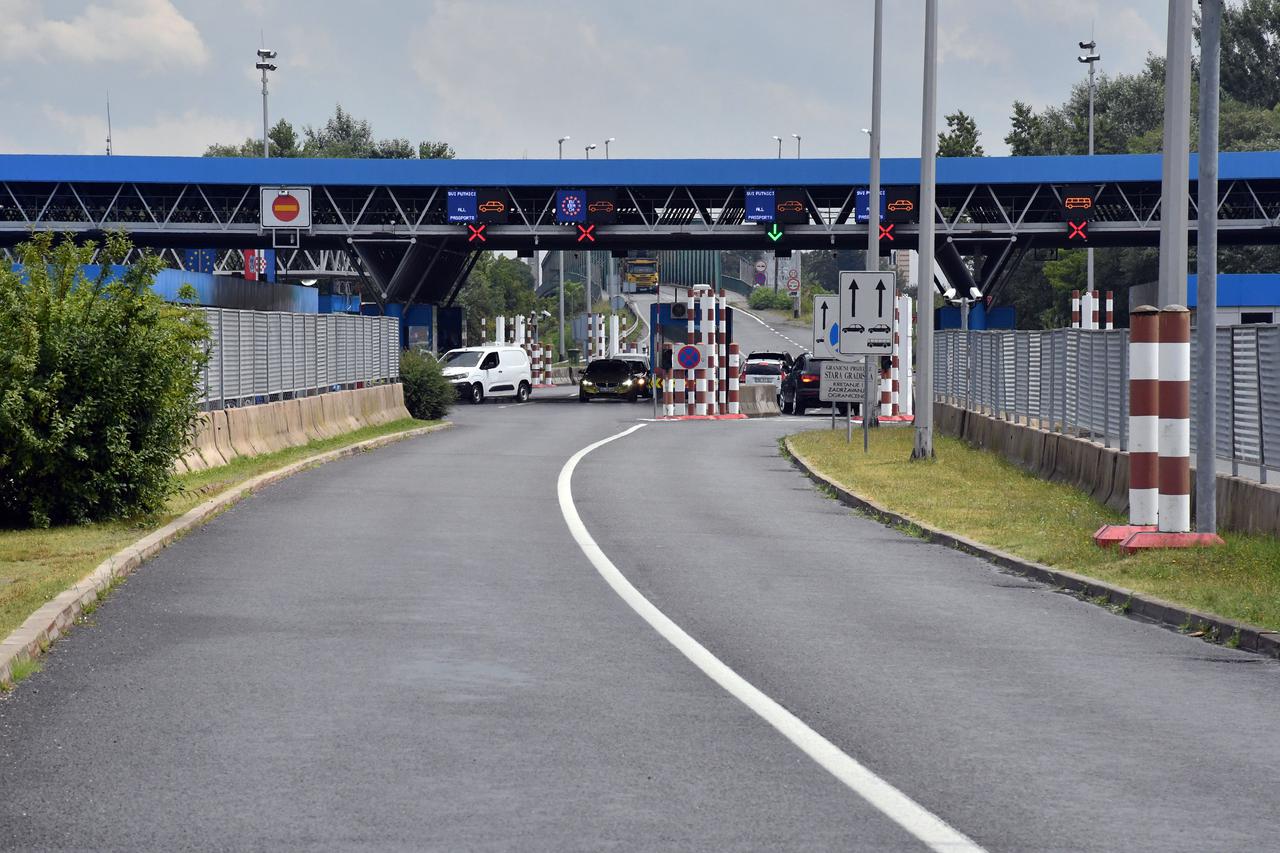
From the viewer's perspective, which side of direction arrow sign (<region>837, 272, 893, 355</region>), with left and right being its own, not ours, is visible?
front

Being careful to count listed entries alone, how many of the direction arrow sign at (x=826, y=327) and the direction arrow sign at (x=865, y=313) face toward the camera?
2

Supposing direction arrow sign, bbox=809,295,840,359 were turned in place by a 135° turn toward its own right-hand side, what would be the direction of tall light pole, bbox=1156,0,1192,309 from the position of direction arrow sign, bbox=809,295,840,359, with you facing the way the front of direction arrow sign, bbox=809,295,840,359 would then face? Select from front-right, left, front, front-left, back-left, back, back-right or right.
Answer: back-left

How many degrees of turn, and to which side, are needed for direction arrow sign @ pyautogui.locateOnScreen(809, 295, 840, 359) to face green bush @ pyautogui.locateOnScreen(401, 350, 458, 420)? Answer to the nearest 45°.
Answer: approximately 135° to its right

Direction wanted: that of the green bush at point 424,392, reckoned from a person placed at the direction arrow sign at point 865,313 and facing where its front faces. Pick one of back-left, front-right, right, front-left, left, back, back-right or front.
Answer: back-right

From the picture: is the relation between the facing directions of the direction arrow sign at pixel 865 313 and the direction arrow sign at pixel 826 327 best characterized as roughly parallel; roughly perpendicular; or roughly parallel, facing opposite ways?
roughly parallel

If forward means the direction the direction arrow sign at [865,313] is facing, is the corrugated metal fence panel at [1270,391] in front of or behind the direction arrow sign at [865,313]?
in front

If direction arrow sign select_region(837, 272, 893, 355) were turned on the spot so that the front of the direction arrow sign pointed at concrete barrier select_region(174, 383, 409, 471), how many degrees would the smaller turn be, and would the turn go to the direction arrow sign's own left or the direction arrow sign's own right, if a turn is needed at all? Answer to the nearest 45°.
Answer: approximately 90° to the direction arrow sign's own right

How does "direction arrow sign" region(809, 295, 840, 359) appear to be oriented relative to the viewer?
toward the camera

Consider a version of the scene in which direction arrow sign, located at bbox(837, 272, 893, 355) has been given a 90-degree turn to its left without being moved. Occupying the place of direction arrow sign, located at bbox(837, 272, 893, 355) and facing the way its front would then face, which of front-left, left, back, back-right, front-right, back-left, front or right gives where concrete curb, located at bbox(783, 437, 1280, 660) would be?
right
